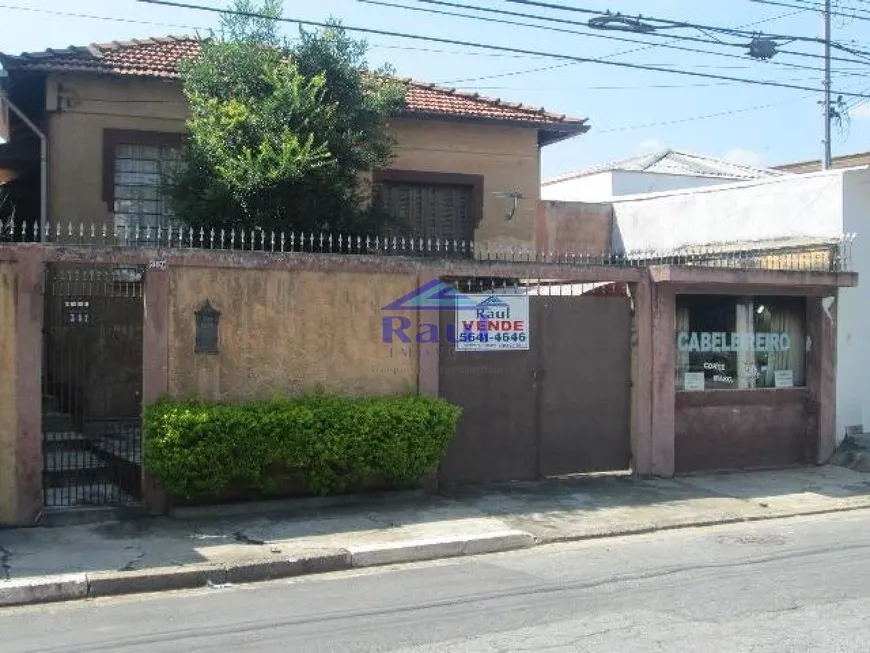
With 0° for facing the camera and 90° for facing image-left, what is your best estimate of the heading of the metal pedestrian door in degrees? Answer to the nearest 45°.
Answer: approximately 0°

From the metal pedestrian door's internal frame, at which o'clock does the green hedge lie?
The green hedge is roughly at 10 o'clock from the metal pedestrian door.

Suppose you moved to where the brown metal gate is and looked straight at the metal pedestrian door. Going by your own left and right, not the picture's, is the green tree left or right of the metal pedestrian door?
right

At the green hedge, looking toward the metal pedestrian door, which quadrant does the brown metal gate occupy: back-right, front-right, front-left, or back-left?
back-right

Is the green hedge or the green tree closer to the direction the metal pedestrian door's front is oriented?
the green hedge

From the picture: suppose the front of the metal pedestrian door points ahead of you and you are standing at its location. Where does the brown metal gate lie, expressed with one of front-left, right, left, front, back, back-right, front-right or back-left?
left

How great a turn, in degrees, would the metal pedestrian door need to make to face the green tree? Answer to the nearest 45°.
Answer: approximately 135° to its left
